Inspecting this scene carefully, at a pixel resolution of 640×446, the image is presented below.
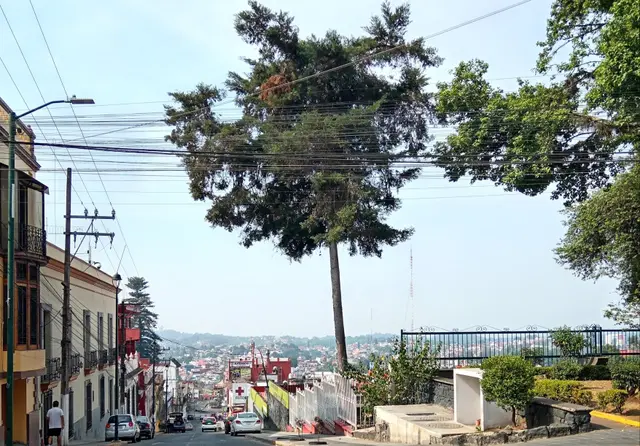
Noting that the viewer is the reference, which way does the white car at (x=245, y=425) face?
facing away from the viewer

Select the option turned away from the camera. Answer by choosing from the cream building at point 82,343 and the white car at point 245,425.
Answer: the white car

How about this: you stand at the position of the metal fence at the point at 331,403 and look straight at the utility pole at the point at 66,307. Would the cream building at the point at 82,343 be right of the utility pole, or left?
right

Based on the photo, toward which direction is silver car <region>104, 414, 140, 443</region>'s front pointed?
away from the camera
